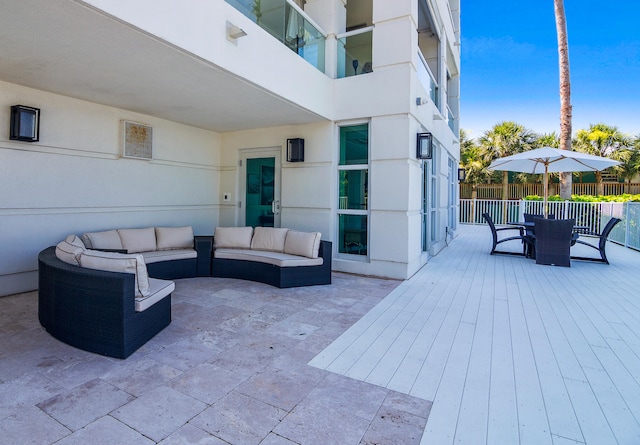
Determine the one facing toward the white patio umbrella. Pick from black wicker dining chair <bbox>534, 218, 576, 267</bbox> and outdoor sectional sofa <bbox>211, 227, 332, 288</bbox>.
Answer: the black wicker dining chair

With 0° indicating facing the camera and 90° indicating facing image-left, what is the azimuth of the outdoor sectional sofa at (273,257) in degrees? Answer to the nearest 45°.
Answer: approximately 45°

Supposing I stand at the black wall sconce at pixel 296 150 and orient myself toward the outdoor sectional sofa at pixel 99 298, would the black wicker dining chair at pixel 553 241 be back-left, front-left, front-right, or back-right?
back-left

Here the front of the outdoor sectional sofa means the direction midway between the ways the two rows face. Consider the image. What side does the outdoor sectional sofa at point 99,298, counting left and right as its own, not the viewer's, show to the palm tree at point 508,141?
left
